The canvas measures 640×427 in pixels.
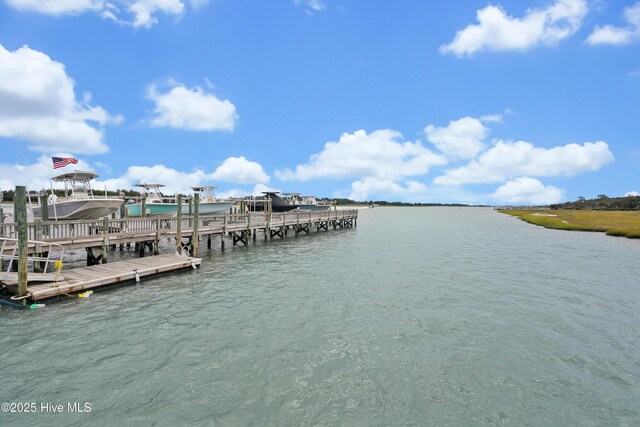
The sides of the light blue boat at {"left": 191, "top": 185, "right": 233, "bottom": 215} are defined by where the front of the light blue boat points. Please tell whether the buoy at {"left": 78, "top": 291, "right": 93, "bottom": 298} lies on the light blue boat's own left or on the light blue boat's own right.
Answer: on the light blue boat's own right

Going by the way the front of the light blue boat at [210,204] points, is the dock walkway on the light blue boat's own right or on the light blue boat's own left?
on the light blue boat's own right

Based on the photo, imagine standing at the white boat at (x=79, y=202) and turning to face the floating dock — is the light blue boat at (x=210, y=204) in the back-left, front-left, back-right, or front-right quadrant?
back-left

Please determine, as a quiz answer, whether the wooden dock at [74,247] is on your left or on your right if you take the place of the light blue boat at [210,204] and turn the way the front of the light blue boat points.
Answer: on your right
